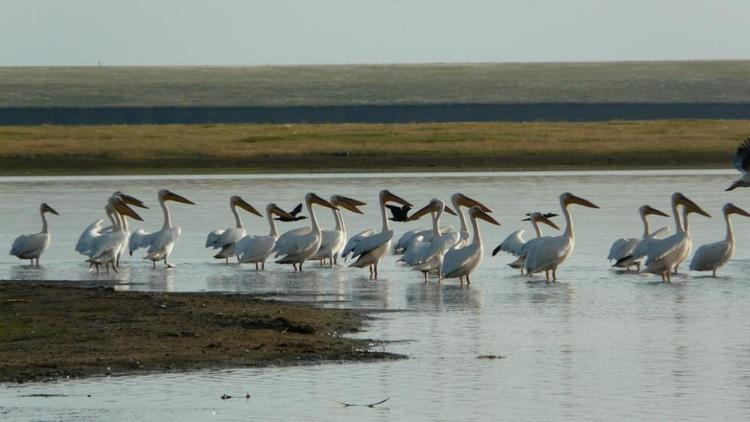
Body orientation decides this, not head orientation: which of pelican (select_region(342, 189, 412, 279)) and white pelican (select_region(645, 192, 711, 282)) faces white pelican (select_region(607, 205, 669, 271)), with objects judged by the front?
the pelican

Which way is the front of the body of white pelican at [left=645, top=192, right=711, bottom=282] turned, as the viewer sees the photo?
to the viewer's right

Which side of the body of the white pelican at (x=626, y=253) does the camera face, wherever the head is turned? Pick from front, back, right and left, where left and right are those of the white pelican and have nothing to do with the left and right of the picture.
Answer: right

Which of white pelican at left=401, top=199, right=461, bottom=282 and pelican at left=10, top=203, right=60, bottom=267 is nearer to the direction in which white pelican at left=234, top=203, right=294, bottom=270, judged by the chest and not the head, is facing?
the white pelican

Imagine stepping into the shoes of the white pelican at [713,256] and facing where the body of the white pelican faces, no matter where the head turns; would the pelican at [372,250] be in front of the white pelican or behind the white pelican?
behind

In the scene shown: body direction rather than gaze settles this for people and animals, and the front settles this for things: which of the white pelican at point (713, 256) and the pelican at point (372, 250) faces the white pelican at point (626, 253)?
the pelican

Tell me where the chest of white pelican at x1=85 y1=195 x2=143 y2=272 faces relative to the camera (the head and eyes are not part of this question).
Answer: to the viewer's right

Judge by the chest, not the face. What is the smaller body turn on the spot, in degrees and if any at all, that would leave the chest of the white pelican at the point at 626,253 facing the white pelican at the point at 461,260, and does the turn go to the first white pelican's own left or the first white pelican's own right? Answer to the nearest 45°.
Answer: approximately 135° to the first white pelican's own right

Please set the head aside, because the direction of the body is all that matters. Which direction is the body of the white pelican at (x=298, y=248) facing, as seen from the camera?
to the viewer's right

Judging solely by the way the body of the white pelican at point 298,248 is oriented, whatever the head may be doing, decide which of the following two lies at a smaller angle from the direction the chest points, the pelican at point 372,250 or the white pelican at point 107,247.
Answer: the pelican

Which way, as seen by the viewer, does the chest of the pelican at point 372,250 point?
to the viewer's right

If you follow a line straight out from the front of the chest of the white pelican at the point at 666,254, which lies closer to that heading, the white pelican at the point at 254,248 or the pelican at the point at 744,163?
the pelican

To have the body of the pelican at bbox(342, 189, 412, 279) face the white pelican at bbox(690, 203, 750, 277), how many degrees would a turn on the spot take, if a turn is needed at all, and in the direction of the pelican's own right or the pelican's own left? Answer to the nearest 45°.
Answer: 0° — it already faces it
